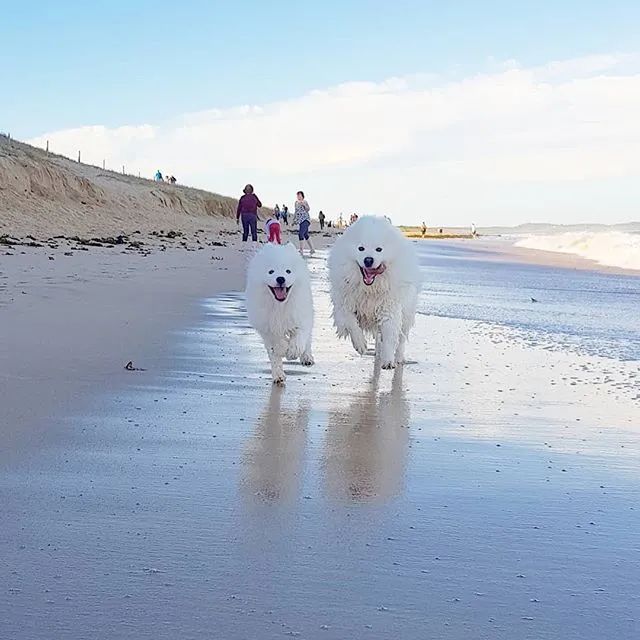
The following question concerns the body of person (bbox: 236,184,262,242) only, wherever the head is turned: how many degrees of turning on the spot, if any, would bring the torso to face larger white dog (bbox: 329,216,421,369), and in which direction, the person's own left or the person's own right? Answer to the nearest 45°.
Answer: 0° — they already face it

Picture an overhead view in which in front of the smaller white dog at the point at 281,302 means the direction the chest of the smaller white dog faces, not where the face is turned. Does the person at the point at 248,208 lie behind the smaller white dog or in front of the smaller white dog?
behind

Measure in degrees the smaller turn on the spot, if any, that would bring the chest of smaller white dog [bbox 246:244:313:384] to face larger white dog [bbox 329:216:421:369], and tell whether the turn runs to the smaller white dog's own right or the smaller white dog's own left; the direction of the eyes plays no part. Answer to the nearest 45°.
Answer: approximately 135° to the smaller white dog's own left

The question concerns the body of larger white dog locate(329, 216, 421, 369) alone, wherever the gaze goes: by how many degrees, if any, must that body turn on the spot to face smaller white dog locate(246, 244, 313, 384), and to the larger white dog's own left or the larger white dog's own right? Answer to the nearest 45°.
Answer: approximately 45° to the larger white dog's own right

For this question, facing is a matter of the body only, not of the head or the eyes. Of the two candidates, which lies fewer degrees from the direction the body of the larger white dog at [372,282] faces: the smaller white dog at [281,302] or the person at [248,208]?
the smaller white dog

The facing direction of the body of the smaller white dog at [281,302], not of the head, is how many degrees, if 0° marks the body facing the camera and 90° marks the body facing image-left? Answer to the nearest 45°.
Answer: approximately 0°

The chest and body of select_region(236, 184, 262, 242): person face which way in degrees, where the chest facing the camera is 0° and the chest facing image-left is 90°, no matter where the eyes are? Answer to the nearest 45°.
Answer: approximately 0°

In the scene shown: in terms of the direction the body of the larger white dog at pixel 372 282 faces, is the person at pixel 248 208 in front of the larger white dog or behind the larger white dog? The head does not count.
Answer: behind

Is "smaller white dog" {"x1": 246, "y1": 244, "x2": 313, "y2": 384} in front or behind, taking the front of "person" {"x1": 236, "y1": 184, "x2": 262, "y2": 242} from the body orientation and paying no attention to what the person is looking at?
in front
